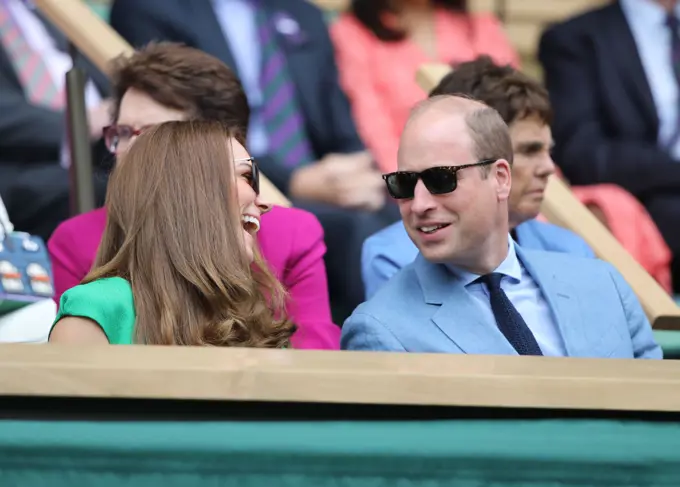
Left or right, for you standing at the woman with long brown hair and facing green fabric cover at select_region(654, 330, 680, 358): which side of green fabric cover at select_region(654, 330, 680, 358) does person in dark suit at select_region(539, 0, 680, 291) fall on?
left

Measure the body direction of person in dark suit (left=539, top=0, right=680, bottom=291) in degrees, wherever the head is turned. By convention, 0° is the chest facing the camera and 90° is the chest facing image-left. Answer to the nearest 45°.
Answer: approximately 315°

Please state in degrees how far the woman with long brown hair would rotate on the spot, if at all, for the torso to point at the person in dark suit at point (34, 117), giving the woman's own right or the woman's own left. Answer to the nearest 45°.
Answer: approximately 90° to the woman's own left

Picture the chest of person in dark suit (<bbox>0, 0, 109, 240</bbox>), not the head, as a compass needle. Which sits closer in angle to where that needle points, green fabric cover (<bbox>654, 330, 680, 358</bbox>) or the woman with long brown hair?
the woman with long brown hair

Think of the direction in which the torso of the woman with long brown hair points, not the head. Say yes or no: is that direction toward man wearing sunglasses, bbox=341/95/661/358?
yes

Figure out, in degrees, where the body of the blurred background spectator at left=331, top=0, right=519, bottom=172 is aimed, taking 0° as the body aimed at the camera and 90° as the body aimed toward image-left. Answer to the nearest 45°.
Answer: approximately 0°

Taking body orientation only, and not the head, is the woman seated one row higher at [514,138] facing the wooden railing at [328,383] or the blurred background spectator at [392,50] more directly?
the wooden railing

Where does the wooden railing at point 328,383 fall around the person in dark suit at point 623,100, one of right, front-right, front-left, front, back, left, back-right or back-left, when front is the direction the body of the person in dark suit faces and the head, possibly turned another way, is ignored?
front-right

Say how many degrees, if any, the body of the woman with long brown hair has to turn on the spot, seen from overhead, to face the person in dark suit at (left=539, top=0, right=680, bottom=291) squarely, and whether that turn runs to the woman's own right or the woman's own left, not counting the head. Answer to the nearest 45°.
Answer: approximately 45° to the woman's own left
